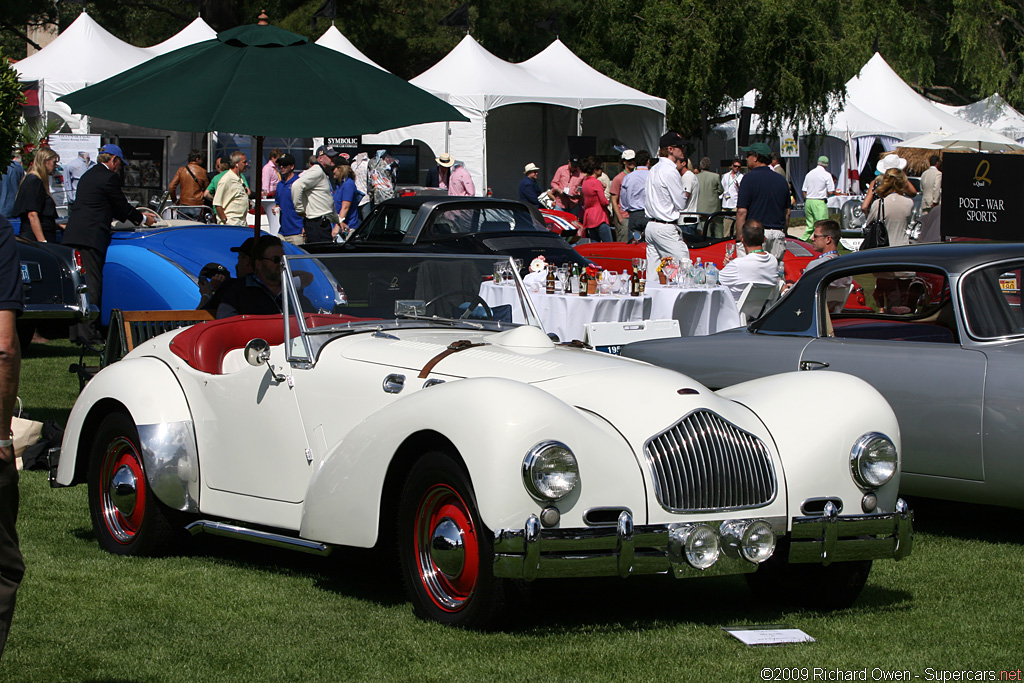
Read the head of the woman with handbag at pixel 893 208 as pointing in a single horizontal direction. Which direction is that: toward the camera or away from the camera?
away from the camera

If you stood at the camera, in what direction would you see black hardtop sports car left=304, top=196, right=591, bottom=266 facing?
facing away from the viewer and to the left of the viewer

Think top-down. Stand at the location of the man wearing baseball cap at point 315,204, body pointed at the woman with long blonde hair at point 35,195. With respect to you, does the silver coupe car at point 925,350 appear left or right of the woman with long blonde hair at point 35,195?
left

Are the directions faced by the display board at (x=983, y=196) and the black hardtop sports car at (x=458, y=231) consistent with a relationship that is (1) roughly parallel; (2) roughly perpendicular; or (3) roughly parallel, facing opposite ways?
roughly perpendicular

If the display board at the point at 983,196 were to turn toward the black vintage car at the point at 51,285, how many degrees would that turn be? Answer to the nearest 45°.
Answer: approximately 45° to its right

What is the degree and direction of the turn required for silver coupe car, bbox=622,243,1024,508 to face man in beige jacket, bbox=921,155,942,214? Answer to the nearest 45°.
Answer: approximately 135° to its left

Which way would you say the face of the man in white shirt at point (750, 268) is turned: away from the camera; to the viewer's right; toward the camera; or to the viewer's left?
away from the camera
